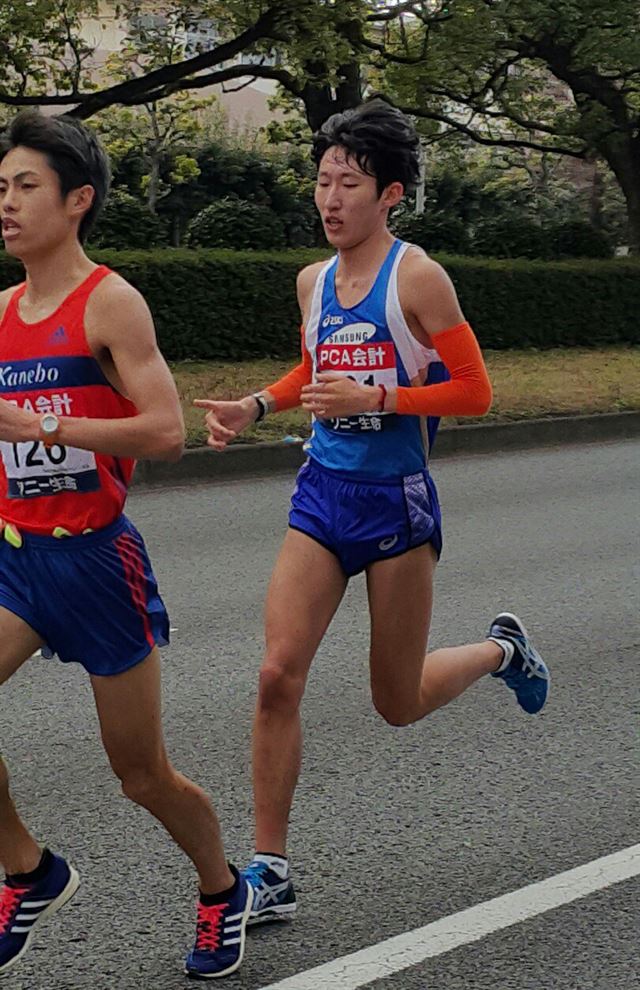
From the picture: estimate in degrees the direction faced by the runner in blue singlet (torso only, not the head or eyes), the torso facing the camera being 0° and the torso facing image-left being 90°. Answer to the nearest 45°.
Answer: approximately 45°

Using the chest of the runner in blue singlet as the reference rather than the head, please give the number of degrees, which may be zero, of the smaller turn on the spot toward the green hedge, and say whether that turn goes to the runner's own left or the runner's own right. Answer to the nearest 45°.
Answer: approximately 135° to the runner's own right
